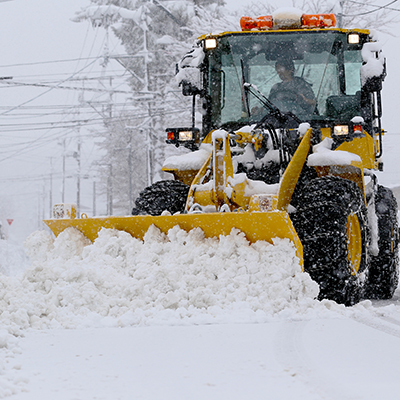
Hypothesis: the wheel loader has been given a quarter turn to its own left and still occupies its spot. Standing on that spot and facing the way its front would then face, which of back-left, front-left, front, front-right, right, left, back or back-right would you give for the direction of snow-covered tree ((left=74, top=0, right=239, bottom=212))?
back-left

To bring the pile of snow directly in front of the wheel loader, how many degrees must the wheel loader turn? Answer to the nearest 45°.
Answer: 0° — it already faces it

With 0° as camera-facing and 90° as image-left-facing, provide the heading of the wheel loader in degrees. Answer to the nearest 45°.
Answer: approximately 45°
